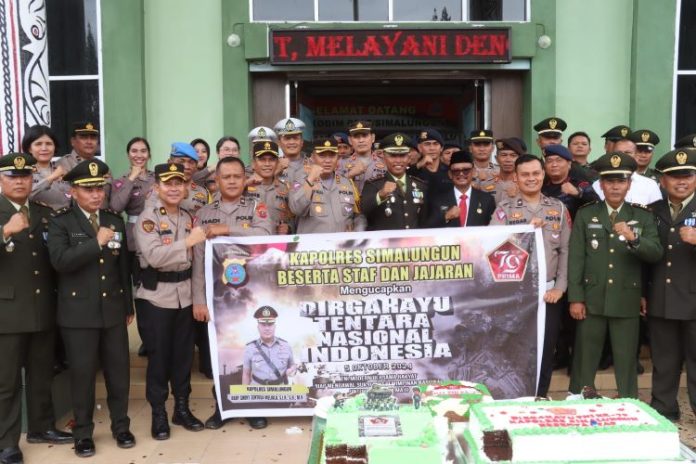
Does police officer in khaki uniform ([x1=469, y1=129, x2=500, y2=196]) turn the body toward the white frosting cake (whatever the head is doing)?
yes

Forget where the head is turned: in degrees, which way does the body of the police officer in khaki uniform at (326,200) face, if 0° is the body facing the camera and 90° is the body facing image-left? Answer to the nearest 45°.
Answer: approximately 0°

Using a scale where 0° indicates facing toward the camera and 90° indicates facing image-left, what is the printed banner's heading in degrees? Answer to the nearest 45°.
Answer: approximately 0°

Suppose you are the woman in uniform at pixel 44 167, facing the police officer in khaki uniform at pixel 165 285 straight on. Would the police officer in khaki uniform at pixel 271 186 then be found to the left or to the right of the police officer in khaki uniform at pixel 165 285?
left

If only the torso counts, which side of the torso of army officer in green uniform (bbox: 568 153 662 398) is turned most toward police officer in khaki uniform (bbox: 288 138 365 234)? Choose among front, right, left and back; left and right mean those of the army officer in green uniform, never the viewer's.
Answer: right

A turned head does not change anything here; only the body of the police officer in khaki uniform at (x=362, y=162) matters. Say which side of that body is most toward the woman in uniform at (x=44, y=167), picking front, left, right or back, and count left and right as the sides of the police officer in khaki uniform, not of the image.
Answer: right

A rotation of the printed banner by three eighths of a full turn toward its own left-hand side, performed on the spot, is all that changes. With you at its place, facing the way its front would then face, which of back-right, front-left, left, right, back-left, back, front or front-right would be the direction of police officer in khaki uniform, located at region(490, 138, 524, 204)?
front
